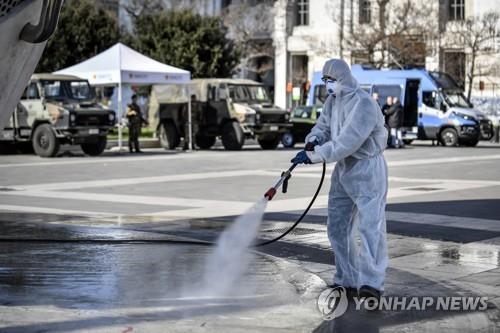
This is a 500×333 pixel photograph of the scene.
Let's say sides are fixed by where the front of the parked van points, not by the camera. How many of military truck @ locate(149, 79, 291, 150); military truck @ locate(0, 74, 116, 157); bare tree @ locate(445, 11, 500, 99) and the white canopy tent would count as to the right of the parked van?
3

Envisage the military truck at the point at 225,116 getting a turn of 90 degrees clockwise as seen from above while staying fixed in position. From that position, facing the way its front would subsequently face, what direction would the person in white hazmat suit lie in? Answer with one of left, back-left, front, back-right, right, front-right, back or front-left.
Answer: front-left

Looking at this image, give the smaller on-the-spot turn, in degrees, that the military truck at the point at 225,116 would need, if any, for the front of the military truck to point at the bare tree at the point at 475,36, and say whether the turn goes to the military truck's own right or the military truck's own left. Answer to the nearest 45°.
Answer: approximately 90° to the military truck's own left

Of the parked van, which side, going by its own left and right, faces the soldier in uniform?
right

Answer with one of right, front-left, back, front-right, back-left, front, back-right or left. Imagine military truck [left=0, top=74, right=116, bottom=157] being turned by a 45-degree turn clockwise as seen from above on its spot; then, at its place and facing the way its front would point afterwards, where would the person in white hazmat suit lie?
front

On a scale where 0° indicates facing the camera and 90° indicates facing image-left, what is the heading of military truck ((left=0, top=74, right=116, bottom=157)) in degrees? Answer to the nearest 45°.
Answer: approximately 315°

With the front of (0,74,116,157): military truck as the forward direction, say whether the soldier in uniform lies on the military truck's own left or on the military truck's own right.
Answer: on the military truck's own left

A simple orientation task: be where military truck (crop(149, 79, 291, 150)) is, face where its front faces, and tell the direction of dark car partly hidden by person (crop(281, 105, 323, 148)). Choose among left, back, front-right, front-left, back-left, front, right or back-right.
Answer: left

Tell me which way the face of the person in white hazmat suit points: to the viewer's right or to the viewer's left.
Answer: to the viewer's left
